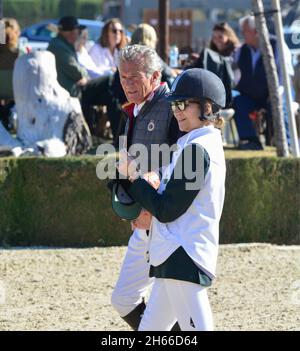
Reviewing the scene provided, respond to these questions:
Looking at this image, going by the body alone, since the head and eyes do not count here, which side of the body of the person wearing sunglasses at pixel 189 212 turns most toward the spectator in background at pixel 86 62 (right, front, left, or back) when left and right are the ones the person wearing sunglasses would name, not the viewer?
right

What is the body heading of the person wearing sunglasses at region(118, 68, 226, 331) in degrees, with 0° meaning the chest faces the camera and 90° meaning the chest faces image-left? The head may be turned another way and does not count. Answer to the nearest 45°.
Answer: approximately 90°

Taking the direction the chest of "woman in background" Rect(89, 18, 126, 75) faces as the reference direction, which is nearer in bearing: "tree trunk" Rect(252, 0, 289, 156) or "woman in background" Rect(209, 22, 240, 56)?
the tree trunk

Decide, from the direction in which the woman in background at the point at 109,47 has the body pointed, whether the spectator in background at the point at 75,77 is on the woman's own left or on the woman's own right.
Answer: on the woman's own right

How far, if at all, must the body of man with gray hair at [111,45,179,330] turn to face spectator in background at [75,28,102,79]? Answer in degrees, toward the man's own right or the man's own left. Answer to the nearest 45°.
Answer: approximately 135° to the man's own right
